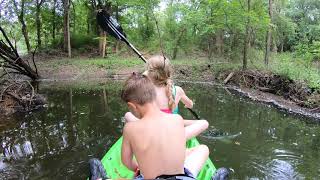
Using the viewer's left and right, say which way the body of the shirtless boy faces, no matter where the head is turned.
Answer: facing away from the viewer

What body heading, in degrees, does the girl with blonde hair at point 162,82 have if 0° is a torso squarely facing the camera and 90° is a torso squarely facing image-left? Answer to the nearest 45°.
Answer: approximately 180°

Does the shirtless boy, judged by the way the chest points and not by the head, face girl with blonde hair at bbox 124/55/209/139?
yes

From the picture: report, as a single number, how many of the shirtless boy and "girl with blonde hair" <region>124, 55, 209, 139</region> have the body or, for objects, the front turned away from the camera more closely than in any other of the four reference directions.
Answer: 2

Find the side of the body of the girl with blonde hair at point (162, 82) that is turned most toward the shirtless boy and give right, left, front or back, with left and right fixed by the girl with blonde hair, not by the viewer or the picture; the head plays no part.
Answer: back
